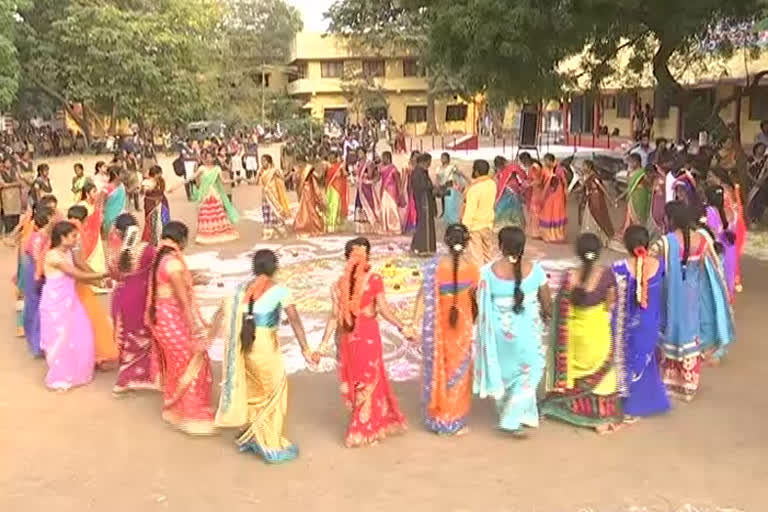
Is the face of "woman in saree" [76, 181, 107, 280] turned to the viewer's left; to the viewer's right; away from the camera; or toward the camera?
to the viewer's right

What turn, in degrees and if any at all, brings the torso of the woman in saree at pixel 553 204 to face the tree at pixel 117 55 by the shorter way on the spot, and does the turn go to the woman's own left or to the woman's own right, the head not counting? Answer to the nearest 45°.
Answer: approximately 90° to the woman's own right

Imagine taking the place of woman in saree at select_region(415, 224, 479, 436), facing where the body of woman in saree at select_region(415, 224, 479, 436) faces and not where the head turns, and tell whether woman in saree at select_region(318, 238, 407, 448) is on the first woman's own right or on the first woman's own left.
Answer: on the first woman's own left

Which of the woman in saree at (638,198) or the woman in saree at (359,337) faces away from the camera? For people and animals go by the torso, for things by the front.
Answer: the woman in saree at (359,337)

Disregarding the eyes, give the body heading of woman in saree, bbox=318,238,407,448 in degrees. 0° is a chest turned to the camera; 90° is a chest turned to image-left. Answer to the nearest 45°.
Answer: approximately 180°

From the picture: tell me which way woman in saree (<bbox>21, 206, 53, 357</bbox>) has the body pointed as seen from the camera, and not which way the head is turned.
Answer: to the viewer's right

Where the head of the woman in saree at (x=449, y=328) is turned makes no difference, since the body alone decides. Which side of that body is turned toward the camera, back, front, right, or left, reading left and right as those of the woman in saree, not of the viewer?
back

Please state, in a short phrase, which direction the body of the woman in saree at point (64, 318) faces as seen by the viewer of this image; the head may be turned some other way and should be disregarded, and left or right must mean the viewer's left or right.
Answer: facing to the right of the viewer

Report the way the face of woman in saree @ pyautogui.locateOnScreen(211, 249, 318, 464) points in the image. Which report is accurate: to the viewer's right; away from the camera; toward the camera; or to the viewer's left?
away from the camera

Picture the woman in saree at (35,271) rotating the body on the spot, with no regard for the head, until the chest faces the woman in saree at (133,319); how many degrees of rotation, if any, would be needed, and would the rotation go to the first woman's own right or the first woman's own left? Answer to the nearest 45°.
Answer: approximately 45° to the first woman's own right

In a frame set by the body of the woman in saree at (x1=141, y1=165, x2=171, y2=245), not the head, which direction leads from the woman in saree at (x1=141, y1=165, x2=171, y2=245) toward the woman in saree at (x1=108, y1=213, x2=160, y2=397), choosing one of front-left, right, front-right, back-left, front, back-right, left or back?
front-right

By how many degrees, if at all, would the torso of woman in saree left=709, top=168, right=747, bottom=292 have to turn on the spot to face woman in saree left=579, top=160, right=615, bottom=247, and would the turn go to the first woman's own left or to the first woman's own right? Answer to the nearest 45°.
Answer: approximately 45° to the first woman's own right

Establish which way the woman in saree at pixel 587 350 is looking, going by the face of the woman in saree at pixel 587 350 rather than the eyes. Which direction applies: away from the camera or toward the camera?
away from the camera

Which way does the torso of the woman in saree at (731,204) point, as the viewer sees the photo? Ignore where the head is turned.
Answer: to the viewer's left

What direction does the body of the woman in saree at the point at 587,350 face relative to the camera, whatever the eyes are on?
away from the camera

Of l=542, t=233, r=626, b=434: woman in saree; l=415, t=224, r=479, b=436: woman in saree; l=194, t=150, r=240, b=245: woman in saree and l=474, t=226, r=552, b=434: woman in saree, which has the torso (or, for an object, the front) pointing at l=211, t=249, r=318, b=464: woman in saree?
l=194, t=150, r=240, b=245: woman in saree

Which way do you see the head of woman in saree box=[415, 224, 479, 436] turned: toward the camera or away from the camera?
away from the camera

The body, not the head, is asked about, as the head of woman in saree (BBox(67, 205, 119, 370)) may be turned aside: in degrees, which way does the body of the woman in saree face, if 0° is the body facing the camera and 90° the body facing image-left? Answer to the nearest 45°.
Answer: approximately 270°
